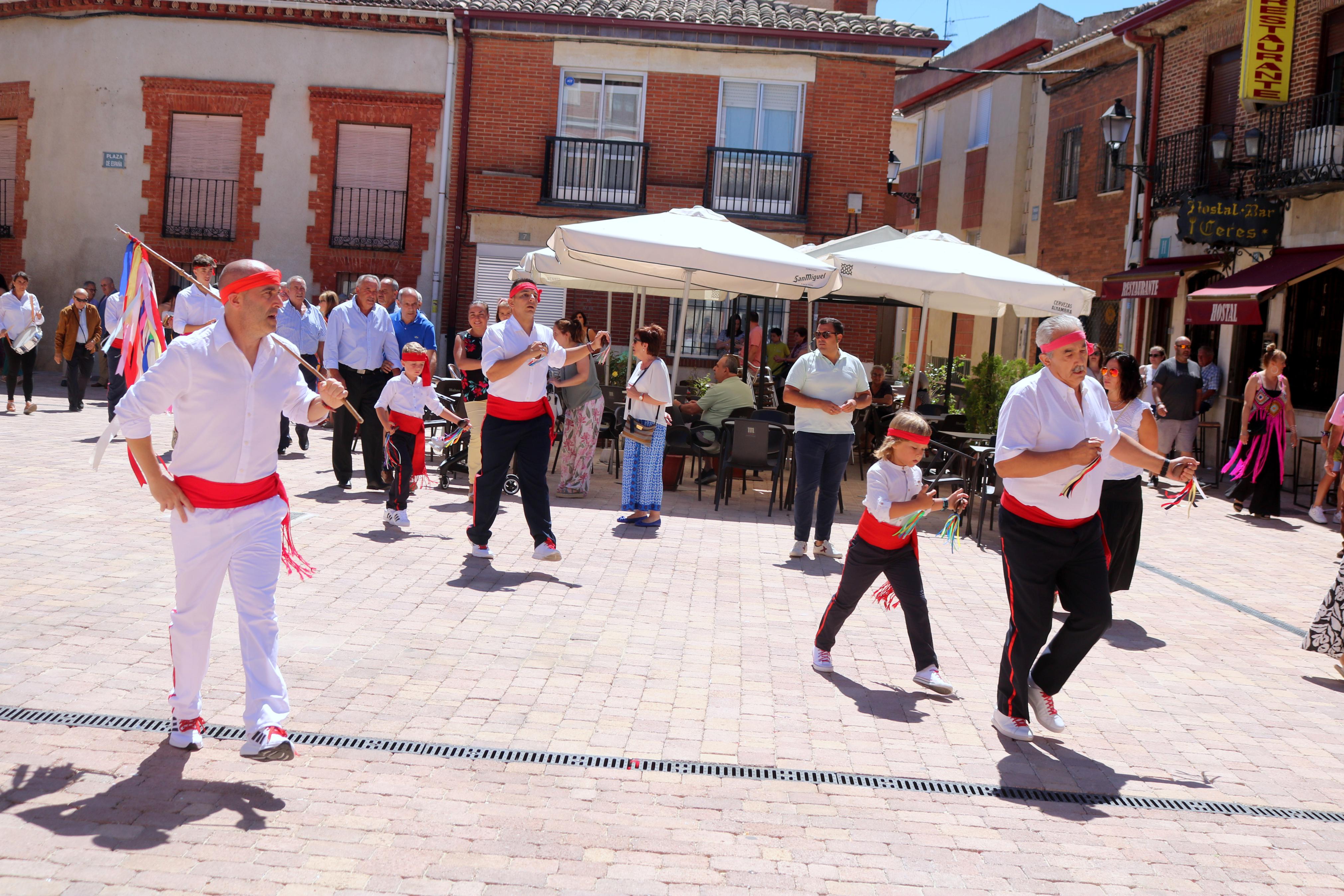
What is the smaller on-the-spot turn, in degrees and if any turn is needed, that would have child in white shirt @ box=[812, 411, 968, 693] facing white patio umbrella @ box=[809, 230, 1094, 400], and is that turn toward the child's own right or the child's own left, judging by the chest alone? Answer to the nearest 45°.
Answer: approximately 135° to the child's own left

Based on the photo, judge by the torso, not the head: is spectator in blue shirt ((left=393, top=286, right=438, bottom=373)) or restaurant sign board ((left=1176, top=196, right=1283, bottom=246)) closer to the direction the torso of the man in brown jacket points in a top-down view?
the spectator in blue shirt

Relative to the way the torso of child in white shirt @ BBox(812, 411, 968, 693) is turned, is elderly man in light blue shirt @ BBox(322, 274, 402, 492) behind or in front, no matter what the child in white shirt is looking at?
behind

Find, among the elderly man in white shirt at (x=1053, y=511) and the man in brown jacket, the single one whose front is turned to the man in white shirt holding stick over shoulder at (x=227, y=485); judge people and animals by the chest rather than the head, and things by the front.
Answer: the man in brown jacket

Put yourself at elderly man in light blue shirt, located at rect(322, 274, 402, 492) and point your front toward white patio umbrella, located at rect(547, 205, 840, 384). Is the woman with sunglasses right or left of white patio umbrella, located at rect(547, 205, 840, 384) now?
right

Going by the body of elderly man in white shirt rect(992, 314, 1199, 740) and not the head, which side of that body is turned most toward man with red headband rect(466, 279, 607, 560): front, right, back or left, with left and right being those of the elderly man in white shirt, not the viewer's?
back

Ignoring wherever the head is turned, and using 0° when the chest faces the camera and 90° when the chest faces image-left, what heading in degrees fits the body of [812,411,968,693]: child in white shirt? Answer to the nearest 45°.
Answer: approximately 315°

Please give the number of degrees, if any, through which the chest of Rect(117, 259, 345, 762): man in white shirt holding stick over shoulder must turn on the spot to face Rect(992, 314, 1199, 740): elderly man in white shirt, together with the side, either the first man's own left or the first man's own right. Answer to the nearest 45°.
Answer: approximately 45° to the first man's own left
